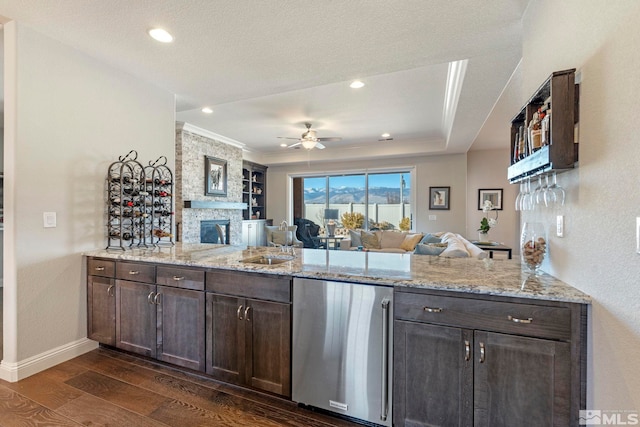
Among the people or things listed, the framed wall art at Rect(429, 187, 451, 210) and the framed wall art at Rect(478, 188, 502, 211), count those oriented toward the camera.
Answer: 2

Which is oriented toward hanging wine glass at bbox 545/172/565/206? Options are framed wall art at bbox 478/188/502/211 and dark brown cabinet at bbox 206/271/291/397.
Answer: the framed wall art

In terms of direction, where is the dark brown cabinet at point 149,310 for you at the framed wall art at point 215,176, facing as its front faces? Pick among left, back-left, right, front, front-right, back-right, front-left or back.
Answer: front-right

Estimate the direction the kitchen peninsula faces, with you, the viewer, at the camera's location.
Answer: facing the viewer and to the left of the viewer

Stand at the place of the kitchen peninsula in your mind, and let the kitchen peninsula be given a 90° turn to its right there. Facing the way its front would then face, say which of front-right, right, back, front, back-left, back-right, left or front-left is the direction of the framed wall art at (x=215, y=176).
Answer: front

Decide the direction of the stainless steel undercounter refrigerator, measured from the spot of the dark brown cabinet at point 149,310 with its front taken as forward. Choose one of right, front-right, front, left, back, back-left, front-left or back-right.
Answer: left

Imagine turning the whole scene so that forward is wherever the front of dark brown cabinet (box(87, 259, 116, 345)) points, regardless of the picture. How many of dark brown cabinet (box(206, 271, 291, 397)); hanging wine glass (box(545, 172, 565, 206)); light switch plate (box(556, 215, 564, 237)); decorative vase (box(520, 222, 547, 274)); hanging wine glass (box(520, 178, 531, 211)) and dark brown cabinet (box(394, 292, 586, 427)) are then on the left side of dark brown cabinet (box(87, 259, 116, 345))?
6

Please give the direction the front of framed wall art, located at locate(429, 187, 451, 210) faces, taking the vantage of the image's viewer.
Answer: facing the viewer

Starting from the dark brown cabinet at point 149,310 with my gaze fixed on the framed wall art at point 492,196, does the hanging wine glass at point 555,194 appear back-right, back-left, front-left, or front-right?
front-right

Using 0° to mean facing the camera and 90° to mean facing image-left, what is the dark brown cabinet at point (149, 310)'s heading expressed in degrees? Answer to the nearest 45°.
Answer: approximately 45°

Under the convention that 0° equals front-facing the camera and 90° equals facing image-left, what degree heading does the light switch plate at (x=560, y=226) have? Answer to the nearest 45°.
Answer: approximately 45°

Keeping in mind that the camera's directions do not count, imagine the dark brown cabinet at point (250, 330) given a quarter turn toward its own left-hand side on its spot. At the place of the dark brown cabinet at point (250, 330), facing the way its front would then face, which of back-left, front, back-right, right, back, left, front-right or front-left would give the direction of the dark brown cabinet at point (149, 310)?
back

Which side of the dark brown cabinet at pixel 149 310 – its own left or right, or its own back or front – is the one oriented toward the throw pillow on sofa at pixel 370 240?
back

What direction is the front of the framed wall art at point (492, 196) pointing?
toward the camera

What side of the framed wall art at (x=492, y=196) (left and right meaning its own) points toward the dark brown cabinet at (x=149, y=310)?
front

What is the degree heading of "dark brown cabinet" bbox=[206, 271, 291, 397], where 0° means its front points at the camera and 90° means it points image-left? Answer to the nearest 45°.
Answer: approximately 45°

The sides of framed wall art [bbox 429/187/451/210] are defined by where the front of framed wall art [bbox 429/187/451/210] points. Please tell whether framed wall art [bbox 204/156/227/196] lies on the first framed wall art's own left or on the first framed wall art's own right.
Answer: on the first framed wall art's own right

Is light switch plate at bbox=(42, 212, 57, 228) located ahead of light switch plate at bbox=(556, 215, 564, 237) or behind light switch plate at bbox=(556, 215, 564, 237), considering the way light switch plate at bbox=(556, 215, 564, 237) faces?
ahead

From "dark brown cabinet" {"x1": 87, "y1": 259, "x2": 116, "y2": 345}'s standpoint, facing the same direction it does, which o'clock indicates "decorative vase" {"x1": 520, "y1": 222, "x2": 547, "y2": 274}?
The decorative vase is roughly at 9 o'clock from the dark brown cabinet.
